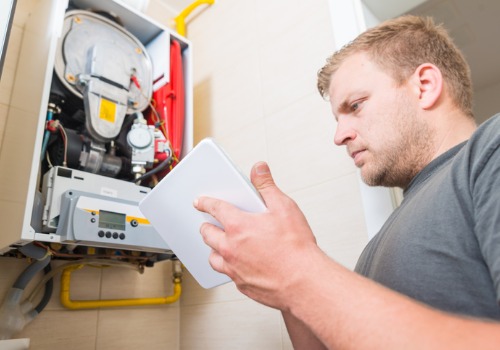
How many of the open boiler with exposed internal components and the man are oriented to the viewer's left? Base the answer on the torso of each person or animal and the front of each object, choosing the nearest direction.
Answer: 1

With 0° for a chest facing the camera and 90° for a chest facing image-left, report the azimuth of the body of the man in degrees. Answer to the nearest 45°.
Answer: approximately 90°

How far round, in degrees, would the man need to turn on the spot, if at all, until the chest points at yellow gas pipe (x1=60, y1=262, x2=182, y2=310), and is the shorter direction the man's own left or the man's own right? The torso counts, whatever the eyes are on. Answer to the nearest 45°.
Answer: approximately 45° to the man's own right

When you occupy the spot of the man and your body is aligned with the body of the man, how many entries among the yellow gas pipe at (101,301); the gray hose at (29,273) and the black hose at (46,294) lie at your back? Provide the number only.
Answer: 0

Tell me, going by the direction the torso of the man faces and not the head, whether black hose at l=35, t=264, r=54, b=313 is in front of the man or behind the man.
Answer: in front

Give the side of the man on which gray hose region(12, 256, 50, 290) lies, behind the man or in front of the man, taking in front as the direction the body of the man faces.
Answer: in front

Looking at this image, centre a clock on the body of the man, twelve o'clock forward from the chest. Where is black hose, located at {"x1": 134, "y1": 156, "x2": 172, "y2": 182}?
The black hose is roughly at 1 o'clock from the man.

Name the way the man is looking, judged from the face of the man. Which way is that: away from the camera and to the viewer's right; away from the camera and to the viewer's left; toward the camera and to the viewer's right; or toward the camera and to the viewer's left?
toward the camera and to the viewer's left

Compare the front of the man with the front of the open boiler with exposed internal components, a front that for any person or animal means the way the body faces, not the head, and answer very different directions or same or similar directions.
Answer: very different directions

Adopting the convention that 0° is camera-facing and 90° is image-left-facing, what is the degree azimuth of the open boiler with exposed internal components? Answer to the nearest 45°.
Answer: approximately 315°
